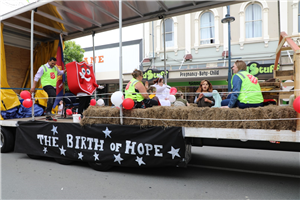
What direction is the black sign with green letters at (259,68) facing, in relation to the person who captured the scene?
facing the viewer

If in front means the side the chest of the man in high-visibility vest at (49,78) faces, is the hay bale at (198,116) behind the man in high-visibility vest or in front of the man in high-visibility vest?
in front

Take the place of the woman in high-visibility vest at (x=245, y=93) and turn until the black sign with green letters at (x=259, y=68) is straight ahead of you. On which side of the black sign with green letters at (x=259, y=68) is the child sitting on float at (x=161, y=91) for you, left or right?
left

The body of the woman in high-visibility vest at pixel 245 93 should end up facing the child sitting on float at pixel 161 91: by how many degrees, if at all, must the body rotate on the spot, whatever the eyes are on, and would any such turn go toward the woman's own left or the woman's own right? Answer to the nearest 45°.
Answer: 0° — they already face them

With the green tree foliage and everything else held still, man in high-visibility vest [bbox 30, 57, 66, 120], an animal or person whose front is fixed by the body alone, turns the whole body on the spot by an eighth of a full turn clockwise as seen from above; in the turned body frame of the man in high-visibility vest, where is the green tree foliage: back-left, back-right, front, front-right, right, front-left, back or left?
back

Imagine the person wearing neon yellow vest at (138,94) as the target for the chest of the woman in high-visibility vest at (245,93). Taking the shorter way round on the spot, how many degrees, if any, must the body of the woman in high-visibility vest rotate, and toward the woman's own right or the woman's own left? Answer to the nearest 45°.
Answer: approximately 45° to the woman's own left

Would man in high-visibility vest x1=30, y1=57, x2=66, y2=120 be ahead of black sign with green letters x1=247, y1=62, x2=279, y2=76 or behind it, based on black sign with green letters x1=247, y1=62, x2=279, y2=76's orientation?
ahead

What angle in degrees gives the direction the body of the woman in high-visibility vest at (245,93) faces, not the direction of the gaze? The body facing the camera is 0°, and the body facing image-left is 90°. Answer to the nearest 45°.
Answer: approximately 135°

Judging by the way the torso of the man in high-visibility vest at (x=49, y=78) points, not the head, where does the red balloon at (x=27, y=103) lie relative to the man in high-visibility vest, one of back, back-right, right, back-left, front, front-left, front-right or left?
right
